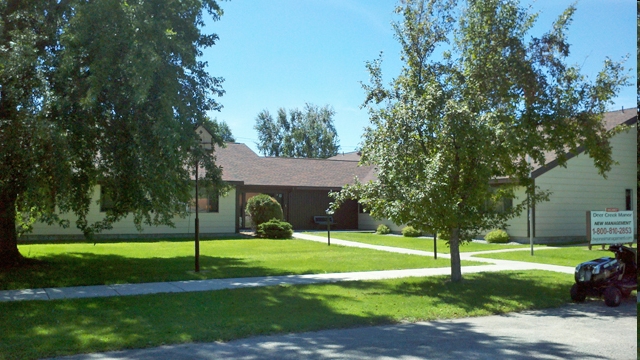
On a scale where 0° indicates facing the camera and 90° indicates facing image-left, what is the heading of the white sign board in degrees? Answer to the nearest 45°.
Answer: approximately 0°

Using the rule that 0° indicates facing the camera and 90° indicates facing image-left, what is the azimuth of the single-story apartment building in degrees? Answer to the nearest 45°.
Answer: approximately 0°

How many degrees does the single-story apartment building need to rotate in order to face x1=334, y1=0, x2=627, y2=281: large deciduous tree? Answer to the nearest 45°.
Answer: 0° — it already faces it

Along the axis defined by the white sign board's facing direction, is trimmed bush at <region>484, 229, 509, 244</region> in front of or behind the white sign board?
behind

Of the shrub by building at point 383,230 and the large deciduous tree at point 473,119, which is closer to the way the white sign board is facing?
the large deciduous tree

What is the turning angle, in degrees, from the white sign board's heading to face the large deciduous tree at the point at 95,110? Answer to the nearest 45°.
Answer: approximately 45° to its right
